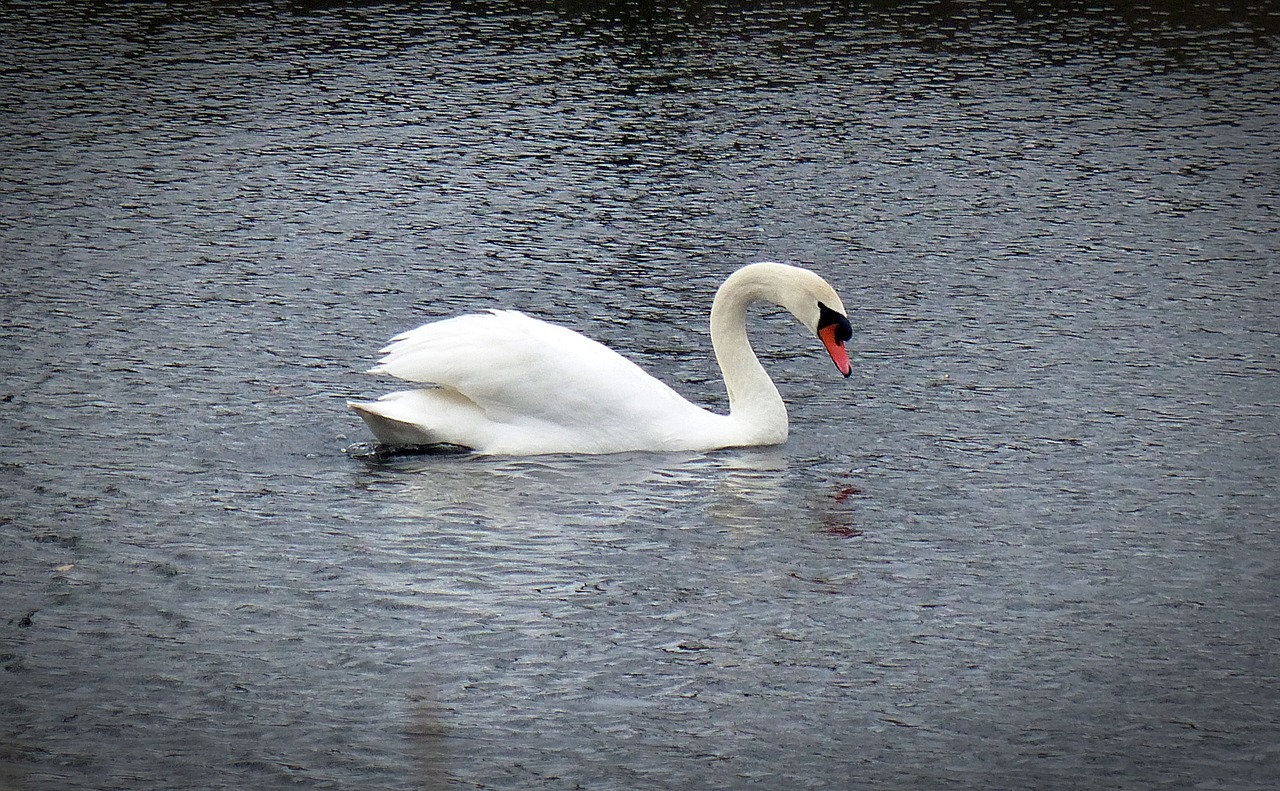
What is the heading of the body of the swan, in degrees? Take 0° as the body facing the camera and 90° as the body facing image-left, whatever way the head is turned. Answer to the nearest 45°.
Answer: approximately 270°
